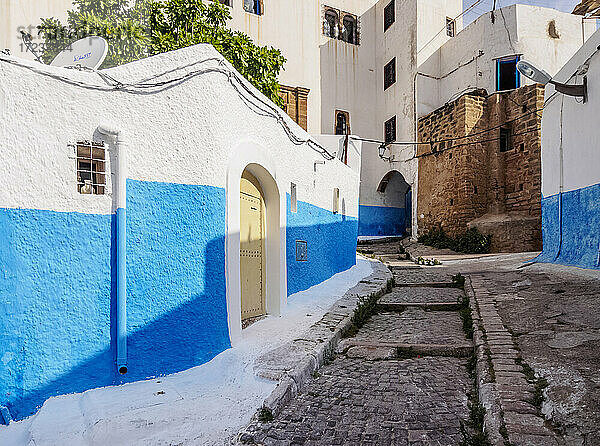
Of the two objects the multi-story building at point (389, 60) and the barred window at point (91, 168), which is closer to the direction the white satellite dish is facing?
the barred window

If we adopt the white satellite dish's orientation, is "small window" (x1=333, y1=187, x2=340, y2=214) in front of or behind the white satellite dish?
behind

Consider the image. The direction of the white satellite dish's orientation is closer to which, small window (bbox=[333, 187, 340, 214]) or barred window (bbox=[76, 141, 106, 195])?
the barred window

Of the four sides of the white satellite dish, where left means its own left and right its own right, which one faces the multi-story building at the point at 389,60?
back

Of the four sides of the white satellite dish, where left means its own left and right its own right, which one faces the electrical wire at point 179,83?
left

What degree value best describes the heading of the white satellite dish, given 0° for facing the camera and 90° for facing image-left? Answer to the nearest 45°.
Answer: approximately 45°

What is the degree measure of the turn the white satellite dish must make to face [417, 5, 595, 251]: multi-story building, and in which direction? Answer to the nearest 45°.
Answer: approximately 180°

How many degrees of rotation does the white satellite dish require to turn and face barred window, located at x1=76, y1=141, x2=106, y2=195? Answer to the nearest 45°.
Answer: approximately 45° to its left
